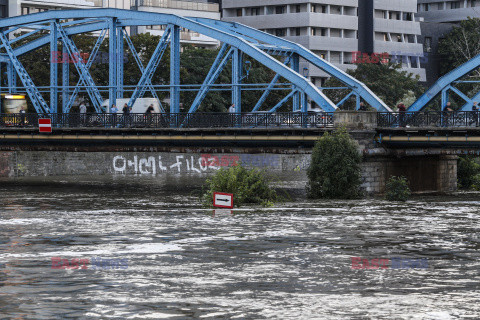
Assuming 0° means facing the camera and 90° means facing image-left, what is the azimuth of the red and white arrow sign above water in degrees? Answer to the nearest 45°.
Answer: approximately 0°

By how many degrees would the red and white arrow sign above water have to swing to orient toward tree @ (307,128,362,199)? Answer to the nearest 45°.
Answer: approximately 135° to its left

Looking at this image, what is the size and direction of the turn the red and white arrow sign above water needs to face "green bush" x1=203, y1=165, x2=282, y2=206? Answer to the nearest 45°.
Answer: approximately 135° to its left

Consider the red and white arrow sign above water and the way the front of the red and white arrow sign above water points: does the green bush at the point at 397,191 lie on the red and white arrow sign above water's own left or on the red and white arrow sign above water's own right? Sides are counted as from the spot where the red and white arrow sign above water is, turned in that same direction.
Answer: on the red and white arrow sign above water's own left
